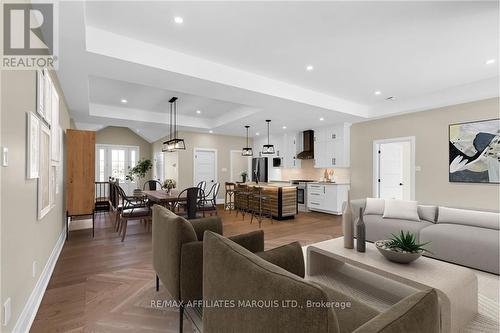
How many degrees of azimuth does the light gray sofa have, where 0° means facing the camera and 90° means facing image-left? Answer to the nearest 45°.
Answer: approximately 45°

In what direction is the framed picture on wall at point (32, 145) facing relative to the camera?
to the viewer's right

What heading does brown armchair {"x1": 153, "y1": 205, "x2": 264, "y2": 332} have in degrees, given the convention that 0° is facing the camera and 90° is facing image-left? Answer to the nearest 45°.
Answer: approximately 225°

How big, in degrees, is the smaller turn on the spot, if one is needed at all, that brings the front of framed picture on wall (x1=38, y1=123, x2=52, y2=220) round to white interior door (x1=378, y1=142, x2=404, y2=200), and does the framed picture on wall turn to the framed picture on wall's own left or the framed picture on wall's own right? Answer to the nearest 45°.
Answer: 0° — it already faces it

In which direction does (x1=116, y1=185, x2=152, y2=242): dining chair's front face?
to the viewer's right
